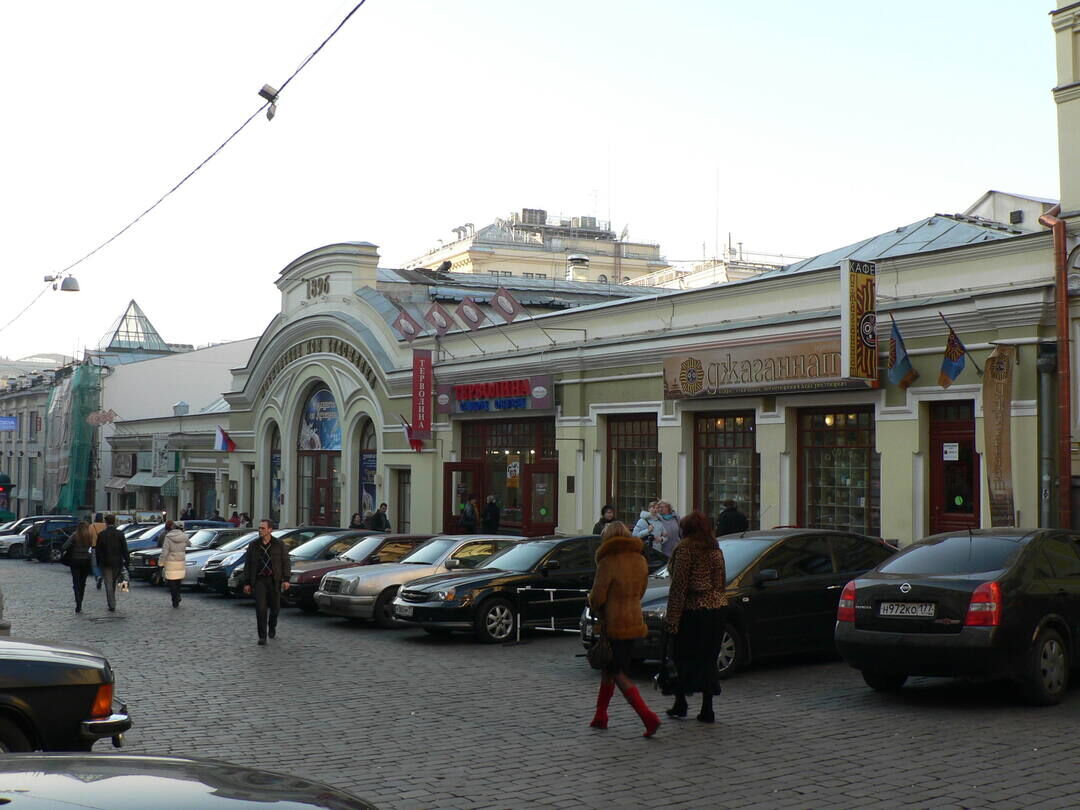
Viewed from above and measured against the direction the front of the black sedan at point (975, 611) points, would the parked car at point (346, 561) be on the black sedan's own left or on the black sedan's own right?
on the black sedan's own left

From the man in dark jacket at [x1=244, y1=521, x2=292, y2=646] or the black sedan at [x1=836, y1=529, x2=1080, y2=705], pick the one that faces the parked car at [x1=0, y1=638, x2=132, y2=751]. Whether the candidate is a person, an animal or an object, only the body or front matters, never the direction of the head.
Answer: the man in dark jacket

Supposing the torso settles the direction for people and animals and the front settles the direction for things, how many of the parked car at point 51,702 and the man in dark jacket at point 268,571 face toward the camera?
1

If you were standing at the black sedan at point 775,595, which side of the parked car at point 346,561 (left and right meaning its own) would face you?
left

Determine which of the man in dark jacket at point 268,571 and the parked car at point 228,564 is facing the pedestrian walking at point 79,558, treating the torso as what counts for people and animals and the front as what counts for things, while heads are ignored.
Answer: the parked car

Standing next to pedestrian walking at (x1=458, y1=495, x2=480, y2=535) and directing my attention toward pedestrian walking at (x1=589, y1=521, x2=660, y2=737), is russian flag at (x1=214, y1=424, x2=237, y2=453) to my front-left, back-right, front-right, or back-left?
back-right

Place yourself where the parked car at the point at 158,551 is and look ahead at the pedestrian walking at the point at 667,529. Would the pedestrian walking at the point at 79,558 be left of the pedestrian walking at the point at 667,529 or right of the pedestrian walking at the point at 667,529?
right

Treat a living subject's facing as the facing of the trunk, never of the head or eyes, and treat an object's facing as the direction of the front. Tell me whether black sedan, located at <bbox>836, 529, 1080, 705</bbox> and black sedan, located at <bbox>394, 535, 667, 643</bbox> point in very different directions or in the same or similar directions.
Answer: very different directions

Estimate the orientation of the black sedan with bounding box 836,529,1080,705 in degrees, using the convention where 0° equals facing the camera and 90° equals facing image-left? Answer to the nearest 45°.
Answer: approximately 225°

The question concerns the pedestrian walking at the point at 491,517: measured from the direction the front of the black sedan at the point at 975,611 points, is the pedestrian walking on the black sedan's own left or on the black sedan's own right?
on the black sedan's own left

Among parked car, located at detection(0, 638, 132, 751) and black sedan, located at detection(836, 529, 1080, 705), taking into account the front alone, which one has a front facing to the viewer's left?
the parked car

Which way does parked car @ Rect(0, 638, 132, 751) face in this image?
to the viewer's left

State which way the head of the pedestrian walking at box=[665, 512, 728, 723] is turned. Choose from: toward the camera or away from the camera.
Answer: away from the camera
